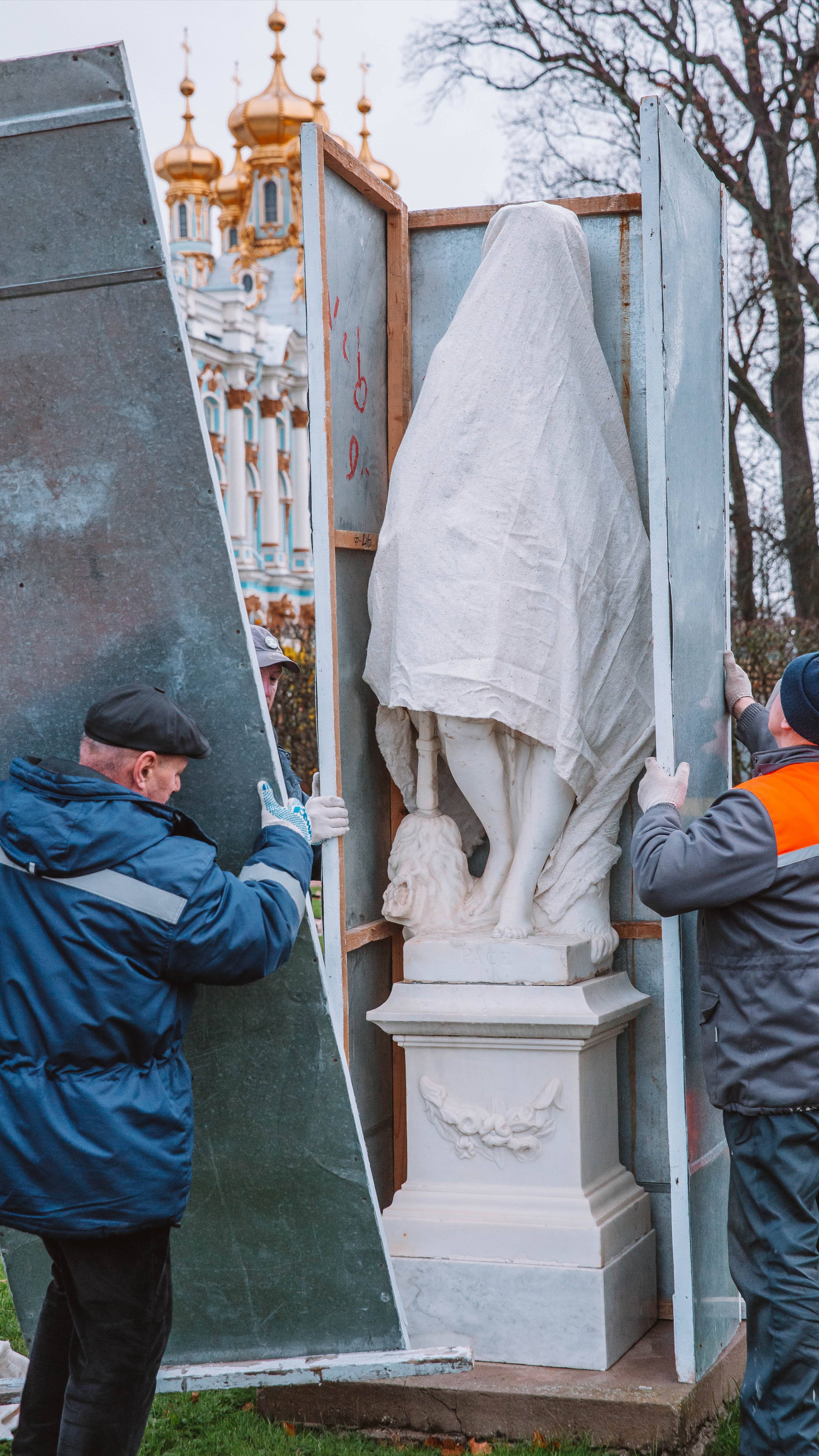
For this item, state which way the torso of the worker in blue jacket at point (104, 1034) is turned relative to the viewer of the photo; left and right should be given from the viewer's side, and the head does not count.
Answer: facing away from the viewer and to the right of the viewer

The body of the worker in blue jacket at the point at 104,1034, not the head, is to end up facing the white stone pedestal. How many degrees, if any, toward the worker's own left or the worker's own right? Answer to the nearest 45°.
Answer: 0° — they already face it

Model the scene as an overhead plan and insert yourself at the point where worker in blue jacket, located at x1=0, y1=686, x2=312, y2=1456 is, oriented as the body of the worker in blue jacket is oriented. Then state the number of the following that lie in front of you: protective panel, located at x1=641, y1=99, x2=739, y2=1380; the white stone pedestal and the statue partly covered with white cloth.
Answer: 3

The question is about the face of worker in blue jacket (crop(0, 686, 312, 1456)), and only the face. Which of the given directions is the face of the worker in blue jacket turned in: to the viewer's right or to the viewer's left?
to the viewer's right

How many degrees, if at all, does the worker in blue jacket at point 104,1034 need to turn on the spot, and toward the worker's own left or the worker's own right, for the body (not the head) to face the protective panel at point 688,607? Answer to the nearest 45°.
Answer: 0° — they already face it

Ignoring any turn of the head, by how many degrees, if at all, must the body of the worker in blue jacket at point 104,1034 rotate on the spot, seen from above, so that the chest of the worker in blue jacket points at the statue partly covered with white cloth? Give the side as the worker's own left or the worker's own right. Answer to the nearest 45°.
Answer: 0° — they already face it
